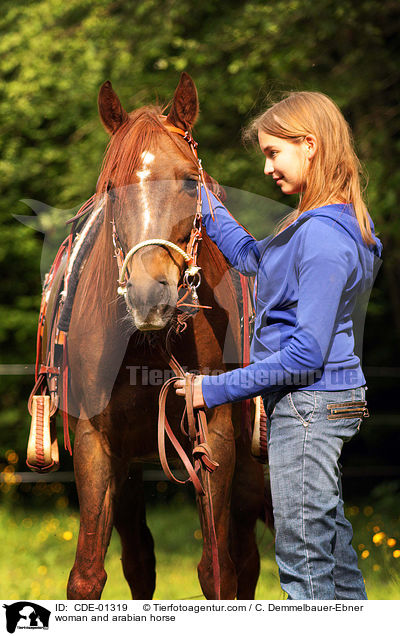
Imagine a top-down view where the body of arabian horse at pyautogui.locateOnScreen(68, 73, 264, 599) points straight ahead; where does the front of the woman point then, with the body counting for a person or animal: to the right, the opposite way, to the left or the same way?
to the right

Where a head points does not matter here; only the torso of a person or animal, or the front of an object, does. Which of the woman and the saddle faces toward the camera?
the saddle

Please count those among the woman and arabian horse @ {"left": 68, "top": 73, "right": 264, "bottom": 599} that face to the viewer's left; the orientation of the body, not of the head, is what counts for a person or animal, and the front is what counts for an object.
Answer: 1

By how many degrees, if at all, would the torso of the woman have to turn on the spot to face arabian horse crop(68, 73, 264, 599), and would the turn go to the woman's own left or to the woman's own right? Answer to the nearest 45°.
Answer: approximately 45° to the woman's own right

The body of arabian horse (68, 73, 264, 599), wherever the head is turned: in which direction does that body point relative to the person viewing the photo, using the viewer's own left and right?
facing the viewer

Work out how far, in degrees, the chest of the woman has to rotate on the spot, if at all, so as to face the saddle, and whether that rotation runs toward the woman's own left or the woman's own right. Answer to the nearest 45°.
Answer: approximately 45° to the woman's own right

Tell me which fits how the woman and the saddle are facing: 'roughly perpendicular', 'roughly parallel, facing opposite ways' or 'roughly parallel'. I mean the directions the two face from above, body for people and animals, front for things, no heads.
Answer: roughly perpendicular

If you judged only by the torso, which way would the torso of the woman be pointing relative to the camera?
to the viewer's left

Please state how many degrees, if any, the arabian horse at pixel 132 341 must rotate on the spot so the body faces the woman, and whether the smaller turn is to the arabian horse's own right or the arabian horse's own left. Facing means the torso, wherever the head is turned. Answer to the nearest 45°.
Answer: approximately 45° to the arabian horse's own left

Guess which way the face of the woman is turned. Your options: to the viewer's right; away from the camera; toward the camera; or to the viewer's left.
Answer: to the viewer's left

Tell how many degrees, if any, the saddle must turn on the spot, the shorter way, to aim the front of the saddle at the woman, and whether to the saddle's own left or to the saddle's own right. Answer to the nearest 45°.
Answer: approximately 45° to the saddle's own left
